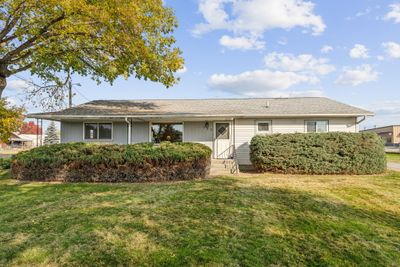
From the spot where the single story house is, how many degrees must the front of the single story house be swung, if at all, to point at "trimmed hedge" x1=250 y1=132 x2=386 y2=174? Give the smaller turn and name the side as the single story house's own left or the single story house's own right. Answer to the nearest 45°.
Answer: approximately 45° to the single story house's own left

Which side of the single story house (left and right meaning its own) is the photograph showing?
front

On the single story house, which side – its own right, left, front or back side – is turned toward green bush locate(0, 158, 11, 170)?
right

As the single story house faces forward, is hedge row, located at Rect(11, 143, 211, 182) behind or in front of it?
in front

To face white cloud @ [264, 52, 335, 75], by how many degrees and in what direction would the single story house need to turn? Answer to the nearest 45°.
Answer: approximately 135° to its left
